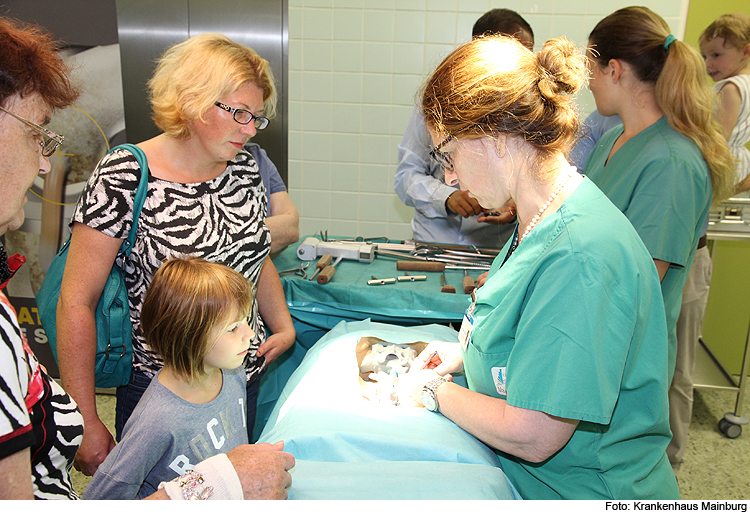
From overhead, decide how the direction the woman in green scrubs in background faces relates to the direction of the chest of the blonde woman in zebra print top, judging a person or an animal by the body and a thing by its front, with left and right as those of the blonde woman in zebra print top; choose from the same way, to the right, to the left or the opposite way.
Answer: the opposite way

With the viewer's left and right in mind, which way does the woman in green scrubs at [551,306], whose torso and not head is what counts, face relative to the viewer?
facing to the left of the viewer

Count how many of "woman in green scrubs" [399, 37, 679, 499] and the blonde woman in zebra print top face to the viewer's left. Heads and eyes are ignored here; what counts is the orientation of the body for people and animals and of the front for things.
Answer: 1

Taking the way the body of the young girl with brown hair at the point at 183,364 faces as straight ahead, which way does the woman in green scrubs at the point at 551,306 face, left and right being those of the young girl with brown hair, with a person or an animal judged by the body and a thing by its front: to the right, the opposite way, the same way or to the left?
the opposite way

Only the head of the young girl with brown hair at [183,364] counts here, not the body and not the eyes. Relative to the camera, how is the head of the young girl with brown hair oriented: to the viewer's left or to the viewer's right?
to the viewer's right
